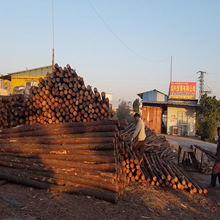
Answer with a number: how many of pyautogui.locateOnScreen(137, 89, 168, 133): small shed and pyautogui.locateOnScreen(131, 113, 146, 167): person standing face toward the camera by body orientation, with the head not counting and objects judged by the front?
1

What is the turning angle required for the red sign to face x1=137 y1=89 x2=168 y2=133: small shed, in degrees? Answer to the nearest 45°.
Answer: approximately 45° to its right

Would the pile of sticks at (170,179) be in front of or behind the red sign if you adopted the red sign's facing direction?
in front

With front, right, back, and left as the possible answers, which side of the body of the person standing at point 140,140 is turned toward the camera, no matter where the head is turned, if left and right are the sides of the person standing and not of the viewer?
left

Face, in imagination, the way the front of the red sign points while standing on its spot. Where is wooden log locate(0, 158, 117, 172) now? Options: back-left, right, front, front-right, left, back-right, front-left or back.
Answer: front

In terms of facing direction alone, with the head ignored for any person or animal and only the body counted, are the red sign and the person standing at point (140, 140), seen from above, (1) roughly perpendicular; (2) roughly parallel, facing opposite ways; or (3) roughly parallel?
roughly perpendicular

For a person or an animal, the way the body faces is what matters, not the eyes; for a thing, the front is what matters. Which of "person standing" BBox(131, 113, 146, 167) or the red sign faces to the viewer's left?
the person standing

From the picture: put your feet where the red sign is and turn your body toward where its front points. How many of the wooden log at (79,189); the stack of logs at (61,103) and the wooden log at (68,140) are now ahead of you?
3

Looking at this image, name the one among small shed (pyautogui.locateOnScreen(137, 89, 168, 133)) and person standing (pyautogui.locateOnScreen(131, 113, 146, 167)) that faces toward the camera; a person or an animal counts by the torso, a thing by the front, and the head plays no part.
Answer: the small shed

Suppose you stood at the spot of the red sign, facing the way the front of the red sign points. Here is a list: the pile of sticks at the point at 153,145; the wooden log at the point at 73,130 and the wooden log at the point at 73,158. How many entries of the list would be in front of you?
3

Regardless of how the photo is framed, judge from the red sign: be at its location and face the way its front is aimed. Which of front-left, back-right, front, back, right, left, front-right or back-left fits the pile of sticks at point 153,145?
front

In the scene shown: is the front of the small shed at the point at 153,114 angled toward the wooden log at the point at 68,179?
yes

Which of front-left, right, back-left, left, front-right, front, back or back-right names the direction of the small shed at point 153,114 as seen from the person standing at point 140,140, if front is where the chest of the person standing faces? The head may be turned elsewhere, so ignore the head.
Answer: right

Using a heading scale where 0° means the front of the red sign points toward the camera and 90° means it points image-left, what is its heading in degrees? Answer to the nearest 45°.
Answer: approximately 0°

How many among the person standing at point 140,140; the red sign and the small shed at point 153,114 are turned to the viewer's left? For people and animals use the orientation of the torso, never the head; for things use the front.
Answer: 1

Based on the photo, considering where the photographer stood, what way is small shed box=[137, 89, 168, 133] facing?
facing the viewer

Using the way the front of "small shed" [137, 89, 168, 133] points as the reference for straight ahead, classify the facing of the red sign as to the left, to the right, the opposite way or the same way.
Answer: the same way

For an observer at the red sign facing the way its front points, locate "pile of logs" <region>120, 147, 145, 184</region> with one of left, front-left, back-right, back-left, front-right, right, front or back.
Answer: front
